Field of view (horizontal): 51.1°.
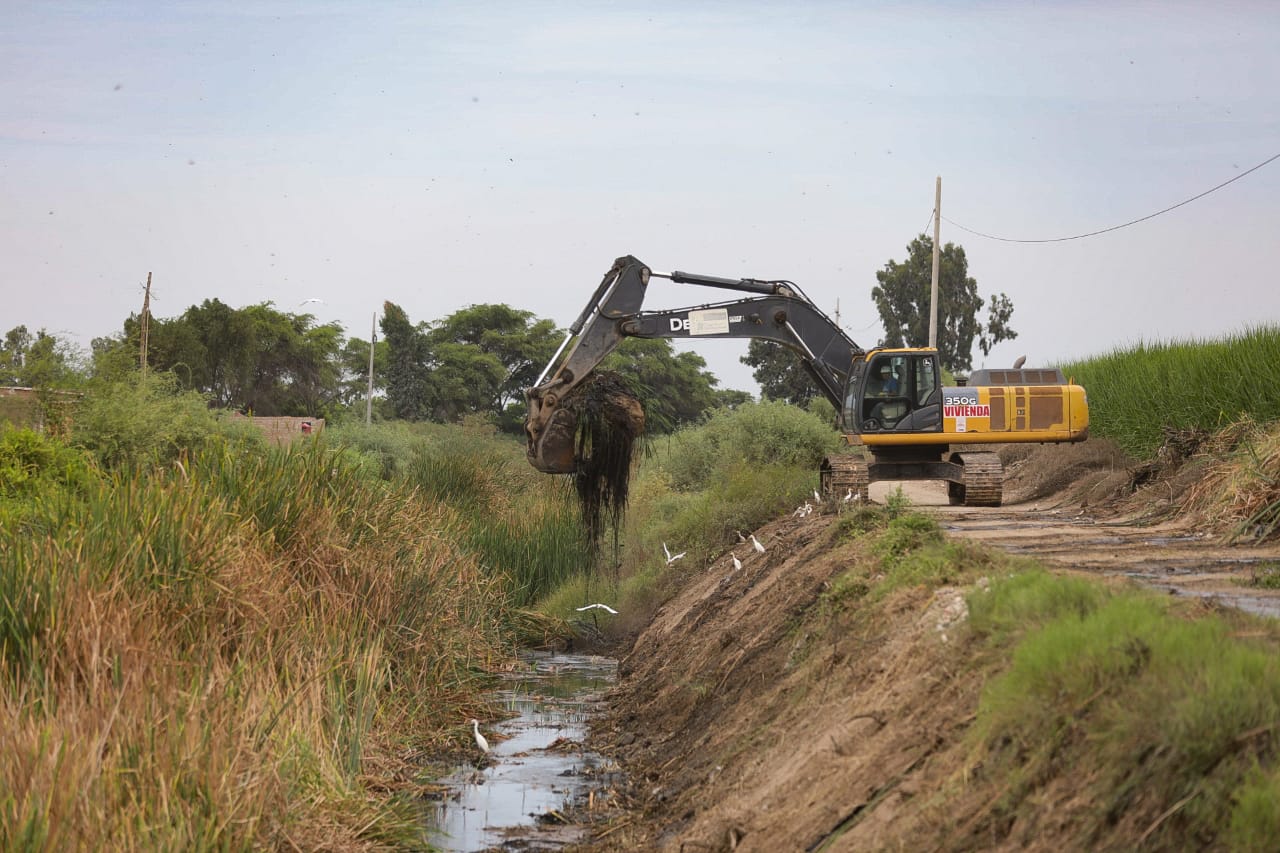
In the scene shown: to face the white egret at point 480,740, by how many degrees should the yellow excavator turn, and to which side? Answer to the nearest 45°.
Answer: approximately 45° to its left

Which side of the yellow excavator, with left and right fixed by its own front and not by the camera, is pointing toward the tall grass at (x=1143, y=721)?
left

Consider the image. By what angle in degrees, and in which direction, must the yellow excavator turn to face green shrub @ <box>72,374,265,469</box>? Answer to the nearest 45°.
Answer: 0° — it already faces it

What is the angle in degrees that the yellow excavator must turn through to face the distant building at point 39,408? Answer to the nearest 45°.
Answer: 0° — it already faces it

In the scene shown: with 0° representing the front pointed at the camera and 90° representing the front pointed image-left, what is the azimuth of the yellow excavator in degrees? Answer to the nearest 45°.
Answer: approximately 90°

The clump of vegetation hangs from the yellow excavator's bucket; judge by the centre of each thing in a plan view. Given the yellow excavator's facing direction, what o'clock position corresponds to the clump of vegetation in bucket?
The clump of vegetation in bucket is roughly at 11 o'clock from the yellow excavator.

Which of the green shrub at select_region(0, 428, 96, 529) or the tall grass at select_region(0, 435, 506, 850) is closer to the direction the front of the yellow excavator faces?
the green shrub
